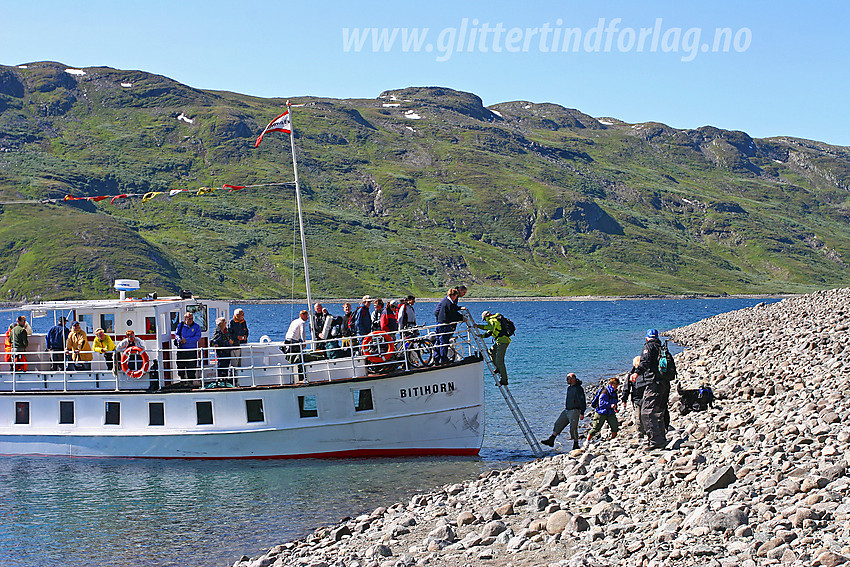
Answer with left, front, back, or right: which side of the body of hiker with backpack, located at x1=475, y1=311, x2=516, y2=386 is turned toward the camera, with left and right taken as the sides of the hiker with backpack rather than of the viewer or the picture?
left

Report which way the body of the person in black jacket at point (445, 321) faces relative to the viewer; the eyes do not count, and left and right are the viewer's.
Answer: facing to the right of the viewer

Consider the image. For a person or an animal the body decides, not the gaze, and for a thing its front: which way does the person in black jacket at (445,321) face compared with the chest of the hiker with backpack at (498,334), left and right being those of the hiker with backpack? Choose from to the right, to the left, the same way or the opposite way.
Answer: the opposite way

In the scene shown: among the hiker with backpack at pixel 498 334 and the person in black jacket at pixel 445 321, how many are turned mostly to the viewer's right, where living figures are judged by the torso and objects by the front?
1

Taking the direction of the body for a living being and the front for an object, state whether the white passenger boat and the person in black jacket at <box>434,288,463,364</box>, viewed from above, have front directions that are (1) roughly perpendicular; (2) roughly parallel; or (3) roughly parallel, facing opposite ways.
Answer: roughly parallel

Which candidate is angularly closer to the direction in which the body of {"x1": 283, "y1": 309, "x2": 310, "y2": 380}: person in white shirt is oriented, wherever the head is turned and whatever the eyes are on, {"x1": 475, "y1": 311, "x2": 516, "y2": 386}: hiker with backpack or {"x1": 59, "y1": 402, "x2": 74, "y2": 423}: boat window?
the hiker with backpack

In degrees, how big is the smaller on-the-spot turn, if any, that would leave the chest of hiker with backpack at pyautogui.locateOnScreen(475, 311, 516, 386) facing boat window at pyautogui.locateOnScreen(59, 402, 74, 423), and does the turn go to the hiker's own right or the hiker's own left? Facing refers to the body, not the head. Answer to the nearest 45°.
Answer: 0° — they already face it

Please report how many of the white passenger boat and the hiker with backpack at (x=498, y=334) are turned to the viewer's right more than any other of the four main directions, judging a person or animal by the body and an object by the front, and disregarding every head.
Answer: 1

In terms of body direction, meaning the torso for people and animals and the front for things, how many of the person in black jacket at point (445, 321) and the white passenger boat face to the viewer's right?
2

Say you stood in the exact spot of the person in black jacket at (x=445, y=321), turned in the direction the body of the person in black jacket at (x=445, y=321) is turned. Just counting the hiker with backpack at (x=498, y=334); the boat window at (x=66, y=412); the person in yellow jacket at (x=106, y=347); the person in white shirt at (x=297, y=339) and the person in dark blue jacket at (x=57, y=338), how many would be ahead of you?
1

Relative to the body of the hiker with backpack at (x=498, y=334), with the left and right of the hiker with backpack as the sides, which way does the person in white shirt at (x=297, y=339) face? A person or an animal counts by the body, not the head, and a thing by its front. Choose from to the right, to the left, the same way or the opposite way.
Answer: the opposite way

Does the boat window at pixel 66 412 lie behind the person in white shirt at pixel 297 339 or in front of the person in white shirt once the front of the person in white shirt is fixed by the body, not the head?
behind

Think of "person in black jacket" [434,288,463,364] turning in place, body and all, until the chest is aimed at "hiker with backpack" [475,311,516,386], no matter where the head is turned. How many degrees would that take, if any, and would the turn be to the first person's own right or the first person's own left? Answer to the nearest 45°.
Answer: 0° — they already face them

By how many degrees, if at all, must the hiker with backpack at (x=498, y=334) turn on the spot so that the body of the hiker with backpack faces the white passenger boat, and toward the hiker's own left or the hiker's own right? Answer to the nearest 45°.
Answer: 0° — they already face it

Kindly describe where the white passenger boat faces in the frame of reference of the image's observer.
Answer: facing to the right of the viewer
